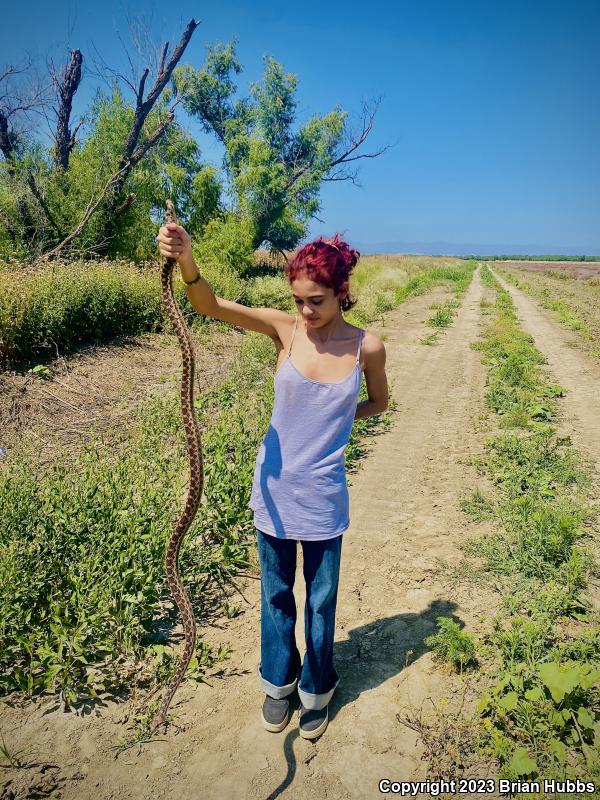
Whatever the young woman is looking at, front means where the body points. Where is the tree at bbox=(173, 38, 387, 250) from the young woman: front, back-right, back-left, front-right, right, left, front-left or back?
back

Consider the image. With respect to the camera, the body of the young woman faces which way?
toward the camera
